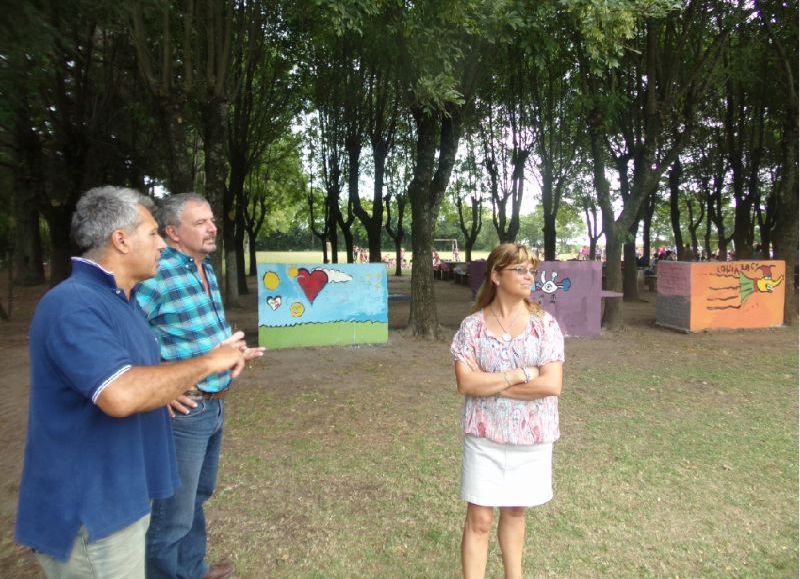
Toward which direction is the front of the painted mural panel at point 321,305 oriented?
toward the camera

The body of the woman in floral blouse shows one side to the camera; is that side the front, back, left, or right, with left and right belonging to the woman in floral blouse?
front

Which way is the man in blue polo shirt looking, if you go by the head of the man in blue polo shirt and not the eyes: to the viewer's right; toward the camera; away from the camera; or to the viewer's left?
to the viewer's right

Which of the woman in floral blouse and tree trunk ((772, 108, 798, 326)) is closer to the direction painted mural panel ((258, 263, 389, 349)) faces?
the woman in floral blouse

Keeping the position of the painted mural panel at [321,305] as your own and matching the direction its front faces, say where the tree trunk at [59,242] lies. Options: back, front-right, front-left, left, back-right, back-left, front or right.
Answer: back-right

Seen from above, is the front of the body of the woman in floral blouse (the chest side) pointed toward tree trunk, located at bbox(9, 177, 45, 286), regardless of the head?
no

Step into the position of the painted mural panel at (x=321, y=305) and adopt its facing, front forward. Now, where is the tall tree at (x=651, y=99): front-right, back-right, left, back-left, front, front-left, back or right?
left

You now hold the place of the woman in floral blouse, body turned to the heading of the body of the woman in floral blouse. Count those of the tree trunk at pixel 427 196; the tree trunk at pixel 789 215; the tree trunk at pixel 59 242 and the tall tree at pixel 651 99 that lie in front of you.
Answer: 0

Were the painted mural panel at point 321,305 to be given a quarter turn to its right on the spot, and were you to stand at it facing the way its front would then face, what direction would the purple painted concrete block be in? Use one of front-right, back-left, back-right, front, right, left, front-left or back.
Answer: back

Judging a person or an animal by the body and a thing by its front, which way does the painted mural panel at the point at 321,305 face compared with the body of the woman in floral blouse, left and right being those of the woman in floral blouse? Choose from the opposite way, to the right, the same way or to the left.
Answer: the same way

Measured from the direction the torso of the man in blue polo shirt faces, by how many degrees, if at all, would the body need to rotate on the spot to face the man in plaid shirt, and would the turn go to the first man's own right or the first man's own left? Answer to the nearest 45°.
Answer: approximately 45° to the first man's own left

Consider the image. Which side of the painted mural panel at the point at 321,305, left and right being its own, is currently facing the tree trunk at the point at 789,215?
left

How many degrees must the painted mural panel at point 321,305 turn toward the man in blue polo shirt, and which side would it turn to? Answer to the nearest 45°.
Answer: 0° — it already faces them

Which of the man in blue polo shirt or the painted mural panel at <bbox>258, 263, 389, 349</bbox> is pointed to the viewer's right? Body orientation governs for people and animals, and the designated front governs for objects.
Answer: the man in blue polo shirt

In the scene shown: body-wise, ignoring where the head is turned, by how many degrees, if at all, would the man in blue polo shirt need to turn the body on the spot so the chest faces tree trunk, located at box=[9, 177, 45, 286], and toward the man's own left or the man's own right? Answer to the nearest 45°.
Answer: approximately 90° to the man's own left

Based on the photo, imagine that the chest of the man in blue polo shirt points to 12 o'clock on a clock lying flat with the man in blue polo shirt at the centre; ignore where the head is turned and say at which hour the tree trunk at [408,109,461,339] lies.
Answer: The tree trunk is roughly at 10 o'clock from the man in blue polo shirt.

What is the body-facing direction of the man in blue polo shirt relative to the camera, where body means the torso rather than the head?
to the viewer's right

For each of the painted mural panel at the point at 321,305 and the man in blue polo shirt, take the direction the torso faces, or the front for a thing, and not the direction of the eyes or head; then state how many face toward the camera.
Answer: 1
